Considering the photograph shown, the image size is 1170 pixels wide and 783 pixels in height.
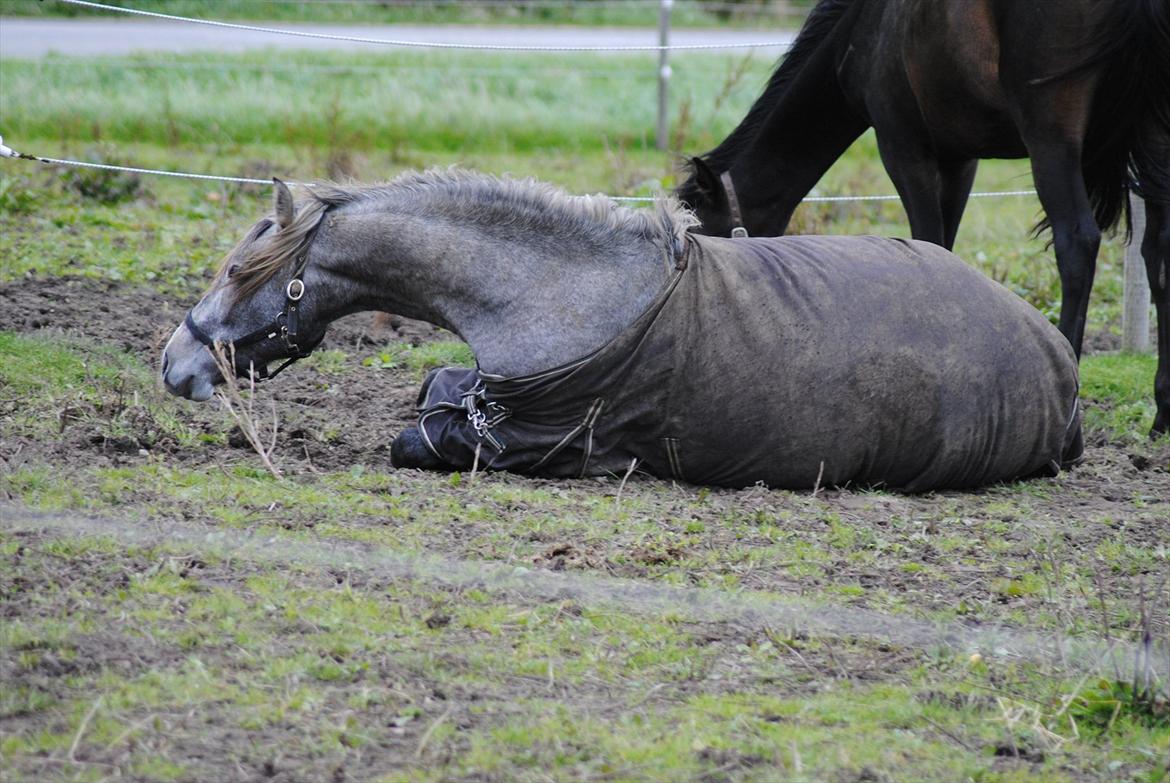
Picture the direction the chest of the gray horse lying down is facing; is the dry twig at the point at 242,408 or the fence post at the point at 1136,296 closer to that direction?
the dry twig

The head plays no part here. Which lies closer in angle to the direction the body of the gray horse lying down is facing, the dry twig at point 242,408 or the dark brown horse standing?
the dry twig

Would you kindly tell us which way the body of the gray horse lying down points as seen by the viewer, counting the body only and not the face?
to the viewer's left

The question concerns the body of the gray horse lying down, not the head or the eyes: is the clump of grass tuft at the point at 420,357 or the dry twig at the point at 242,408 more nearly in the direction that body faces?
the dry twig

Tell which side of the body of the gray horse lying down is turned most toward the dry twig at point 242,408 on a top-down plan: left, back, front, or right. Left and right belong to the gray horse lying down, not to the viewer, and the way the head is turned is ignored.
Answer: front

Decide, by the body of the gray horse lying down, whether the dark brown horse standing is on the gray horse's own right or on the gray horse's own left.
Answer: on the gray horse's own right

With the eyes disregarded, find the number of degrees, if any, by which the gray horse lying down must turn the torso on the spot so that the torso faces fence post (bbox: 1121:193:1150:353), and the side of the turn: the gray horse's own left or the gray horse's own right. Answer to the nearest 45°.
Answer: approximately 135° to the gray horse's own right

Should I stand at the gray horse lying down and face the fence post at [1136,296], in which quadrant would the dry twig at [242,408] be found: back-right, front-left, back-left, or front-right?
back-left

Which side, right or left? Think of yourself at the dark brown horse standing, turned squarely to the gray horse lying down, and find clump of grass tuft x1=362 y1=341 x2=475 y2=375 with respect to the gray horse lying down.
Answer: right

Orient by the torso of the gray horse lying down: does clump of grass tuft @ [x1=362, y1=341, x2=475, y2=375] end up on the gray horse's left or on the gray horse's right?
on the gray horse's right

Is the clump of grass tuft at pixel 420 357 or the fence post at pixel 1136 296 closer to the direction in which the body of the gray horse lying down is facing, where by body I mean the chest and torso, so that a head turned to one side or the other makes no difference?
the clump of grass tuft

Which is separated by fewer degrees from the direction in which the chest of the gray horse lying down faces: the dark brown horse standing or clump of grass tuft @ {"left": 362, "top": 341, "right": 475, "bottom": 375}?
the clump of grass tuft
